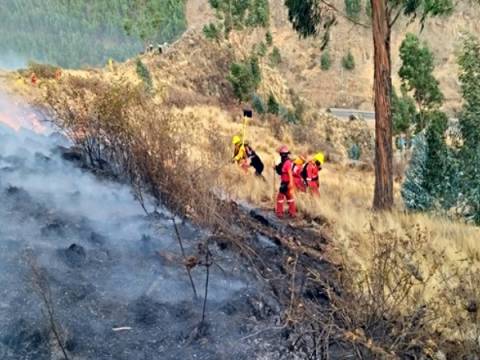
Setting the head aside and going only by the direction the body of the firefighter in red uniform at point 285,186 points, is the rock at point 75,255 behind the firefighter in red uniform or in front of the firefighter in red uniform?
in front

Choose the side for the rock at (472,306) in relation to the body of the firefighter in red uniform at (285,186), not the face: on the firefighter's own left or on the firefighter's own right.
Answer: on the firefighter's own left

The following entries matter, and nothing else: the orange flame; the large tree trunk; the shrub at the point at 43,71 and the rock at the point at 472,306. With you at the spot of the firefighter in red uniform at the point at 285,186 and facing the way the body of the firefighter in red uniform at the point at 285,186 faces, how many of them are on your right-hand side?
2

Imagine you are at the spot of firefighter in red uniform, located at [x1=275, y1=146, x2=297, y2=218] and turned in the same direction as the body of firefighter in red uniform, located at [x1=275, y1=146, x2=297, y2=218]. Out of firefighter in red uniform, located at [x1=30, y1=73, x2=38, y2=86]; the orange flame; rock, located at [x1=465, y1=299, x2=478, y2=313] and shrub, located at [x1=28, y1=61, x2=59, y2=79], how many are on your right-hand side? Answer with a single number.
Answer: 3

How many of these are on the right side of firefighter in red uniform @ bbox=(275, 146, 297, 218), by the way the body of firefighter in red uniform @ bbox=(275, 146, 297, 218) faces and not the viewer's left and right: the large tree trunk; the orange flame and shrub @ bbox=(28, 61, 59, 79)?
2

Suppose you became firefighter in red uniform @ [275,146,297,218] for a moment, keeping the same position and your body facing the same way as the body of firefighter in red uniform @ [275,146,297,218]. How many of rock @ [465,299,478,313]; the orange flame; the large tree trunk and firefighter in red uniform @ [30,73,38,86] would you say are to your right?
2
